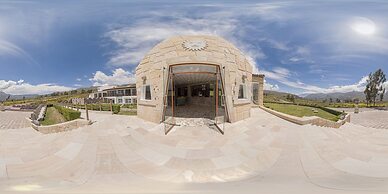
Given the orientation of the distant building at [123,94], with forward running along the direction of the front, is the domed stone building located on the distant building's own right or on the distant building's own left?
on the distant building's own left

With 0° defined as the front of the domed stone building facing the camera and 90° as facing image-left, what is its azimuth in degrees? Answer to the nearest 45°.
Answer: approximately 0°

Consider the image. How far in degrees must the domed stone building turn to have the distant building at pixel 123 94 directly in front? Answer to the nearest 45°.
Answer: approximately 135° to its right

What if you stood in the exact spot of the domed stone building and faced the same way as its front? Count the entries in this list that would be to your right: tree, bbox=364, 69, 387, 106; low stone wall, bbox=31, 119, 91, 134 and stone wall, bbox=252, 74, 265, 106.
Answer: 1

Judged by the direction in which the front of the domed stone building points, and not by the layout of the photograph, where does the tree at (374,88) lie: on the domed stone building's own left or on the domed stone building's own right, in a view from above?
on the domed stone building's own left

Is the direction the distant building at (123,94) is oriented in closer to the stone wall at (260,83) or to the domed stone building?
the domed stone building
